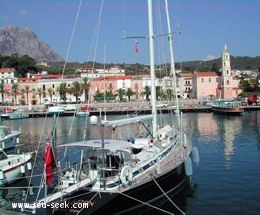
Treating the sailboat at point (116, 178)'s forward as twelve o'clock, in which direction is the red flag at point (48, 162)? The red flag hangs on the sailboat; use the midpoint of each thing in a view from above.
The red flag is roughly at 7 o'clock from the sailboat.

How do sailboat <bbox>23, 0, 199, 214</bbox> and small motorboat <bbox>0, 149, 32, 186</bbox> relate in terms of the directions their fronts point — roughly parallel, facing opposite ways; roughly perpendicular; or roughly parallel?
roughly parallel

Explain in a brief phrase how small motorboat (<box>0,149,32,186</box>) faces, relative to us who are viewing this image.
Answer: facing away from the viewer and to the right of the viewer

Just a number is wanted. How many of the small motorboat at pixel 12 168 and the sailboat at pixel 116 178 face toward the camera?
0

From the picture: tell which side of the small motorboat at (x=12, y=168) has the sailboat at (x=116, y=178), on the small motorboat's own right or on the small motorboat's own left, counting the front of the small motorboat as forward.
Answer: on the small motorboat's own right

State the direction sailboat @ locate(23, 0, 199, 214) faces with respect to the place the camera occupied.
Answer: facing away from the viewer and to the right of the viewer
